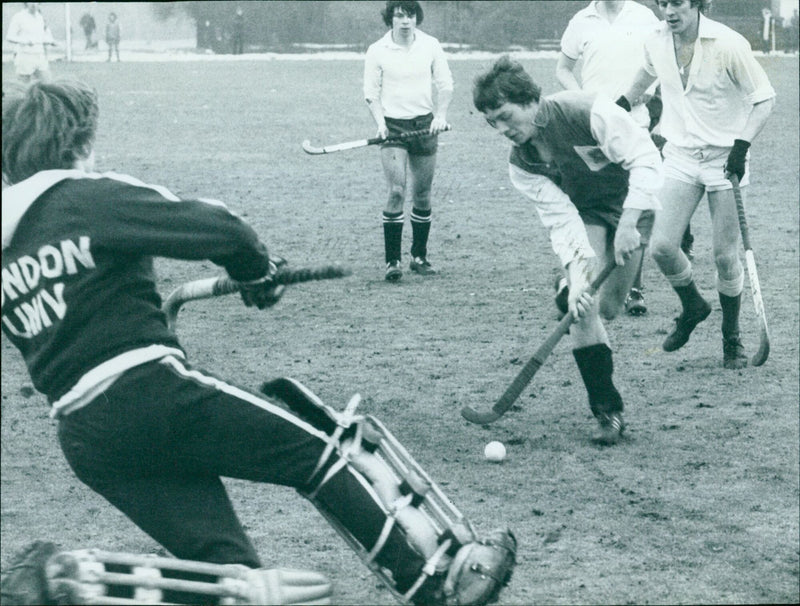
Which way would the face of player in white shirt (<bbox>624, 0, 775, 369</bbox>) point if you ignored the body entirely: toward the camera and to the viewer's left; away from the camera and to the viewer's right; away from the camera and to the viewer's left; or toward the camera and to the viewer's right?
toward the camera and to the viewer's left

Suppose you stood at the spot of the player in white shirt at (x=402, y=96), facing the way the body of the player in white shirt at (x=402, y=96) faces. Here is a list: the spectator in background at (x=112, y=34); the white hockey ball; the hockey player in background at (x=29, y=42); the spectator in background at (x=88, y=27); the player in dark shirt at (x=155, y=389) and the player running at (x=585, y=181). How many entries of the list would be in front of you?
3

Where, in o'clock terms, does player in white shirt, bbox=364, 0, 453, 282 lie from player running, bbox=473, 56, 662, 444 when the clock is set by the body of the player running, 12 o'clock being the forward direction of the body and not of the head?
The player in white shirt is roughly at 4 o'clock from the player running.

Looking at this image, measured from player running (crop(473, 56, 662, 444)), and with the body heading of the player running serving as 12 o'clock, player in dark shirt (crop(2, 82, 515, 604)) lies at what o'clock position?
The player in dark shirt is roughly at 11 o'clock from the player running.

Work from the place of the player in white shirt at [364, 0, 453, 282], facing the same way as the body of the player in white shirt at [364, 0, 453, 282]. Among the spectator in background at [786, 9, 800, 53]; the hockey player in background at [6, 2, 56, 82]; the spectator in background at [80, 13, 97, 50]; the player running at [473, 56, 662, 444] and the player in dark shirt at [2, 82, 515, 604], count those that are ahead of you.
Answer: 2

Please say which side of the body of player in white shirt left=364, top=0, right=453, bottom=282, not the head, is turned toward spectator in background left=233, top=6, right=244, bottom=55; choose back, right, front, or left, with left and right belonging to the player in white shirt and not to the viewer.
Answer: back

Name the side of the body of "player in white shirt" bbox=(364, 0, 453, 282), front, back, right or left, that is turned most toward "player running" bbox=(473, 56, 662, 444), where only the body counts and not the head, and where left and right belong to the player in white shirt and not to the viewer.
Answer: front

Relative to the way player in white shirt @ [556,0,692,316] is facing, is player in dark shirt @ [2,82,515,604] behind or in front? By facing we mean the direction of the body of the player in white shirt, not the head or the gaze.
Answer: in front

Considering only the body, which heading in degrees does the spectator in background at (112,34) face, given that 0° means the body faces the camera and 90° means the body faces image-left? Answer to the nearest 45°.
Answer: approximately 0°
